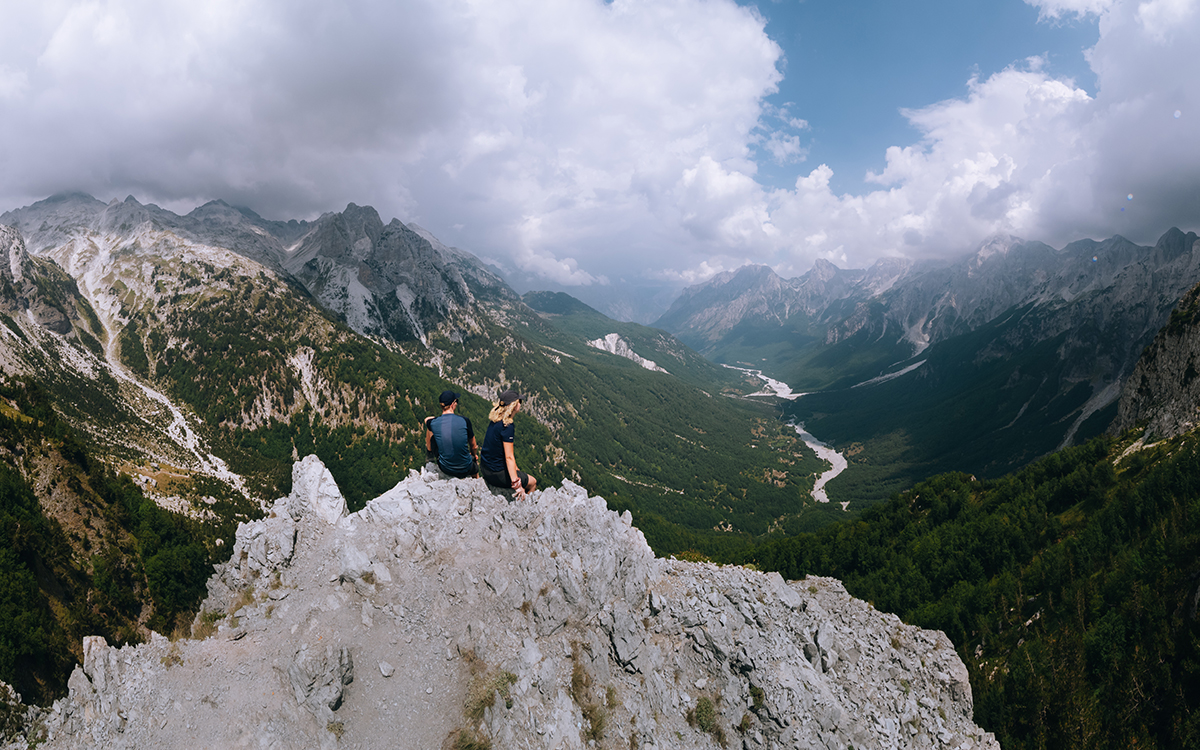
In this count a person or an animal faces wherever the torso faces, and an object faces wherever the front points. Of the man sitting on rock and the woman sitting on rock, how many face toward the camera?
0

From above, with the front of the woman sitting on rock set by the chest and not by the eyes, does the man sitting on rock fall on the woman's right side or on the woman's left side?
on the woman's left side

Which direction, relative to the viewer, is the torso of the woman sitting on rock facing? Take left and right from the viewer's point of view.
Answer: facing away from the viewer and to the right of the viewer

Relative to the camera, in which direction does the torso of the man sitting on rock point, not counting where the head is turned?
away from the camera

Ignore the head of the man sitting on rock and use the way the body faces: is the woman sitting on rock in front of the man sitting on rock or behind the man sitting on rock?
behind
